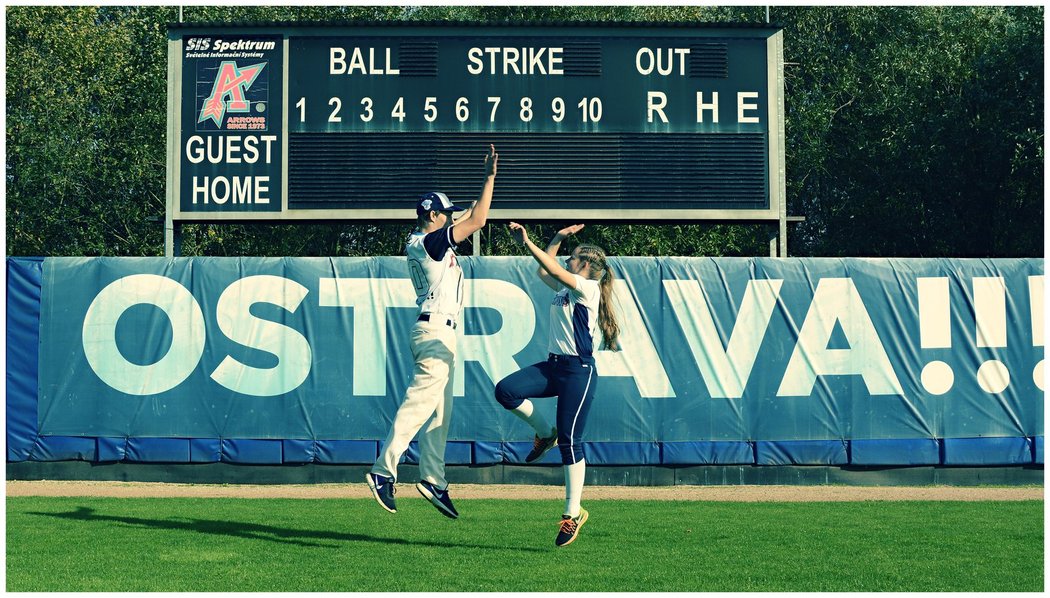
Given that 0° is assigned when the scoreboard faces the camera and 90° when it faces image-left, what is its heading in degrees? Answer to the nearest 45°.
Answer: approximately 0°
